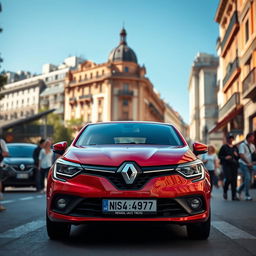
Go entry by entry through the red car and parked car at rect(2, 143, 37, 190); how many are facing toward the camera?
2

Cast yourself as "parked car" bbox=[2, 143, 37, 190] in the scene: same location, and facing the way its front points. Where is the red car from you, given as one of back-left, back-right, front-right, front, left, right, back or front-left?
front

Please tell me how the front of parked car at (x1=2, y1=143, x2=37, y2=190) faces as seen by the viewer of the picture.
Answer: facing the viewer

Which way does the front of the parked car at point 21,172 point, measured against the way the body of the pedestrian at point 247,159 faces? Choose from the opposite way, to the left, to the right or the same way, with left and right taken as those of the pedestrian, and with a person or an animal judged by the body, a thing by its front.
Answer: the same way

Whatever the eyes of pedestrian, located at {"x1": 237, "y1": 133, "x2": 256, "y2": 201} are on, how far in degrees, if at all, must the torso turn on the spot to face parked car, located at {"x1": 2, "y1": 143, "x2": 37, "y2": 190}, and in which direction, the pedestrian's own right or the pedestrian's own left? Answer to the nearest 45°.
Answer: approximately 135° to the pedestrian's own right

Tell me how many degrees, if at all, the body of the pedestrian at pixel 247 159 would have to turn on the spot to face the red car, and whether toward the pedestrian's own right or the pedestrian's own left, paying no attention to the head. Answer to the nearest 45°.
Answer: approximately 45° to the pedestrian's own right

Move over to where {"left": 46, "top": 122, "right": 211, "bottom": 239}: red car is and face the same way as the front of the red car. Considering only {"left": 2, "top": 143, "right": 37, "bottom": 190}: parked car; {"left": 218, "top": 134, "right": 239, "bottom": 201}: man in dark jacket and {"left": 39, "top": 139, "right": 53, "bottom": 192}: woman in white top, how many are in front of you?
0

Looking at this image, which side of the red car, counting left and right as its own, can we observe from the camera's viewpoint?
front

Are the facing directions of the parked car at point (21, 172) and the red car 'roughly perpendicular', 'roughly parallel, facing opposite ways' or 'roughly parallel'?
roughly parallel

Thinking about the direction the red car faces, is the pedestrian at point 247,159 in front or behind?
behind

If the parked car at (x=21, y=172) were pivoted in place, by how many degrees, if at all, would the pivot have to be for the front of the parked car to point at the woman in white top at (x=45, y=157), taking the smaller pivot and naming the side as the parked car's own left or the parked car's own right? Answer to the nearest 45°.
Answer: approximately 45° to the parked car's own left
